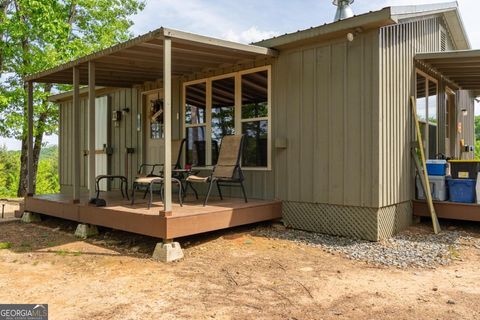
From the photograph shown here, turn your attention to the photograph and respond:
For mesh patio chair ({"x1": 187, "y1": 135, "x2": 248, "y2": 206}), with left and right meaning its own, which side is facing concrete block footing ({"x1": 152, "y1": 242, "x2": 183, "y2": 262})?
front

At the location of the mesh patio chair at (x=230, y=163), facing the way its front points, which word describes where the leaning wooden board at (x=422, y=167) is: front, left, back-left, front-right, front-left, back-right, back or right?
back-left

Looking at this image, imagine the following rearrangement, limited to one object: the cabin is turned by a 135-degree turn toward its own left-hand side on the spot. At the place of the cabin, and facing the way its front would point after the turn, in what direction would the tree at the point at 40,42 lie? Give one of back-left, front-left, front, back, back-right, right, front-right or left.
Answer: back-left

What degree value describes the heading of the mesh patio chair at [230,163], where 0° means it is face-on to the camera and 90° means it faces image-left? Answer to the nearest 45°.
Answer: approximately 45°

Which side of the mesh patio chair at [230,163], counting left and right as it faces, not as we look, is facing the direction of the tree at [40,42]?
right

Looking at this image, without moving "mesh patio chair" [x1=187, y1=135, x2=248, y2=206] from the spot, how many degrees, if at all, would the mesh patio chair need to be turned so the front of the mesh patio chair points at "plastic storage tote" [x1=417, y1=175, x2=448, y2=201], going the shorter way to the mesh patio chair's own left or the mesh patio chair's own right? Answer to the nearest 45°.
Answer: approximately 135° to the mesh patio chair's own left

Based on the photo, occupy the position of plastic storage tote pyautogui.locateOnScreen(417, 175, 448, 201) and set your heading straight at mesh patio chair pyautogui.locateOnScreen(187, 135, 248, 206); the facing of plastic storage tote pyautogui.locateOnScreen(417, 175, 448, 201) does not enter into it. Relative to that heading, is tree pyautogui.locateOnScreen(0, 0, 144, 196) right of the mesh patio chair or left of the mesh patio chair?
right

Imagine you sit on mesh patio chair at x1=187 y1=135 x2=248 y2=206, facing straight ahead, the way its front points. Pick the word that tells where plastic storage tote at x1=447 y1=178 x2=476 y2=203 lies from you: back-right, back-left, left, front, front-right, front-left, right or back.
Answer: back-left

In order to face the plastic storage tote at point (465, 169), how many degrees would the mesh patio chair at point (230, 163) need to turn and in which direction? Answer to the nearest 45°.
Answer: approximately 135° to its left

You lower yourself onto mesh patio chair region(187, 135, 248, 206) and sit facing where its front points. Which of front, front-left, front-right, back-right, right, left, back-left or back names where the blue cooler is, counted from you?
back-left
